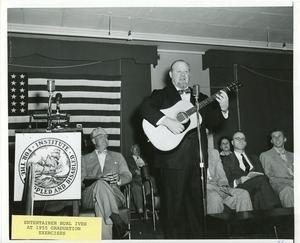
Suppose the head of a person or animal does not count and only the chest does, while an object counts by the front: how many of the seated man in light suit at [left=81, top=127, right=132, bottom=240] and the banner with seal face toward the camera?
2

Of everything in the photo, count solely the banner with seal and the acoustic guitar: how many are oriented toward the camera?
2

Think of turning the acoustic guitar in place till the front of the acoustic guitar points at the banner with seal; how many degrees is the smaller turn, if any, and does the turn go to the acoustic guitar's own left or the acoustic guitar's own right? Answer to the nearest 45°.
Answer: approximately 45° to the acoustic guitar's own right

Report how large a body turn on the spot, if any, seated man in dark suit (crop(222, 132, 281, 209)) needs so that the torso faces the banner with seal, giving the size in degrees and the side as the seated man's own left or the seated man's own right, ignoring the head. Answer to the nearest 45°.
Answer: approximately 90° to the seated man's own right

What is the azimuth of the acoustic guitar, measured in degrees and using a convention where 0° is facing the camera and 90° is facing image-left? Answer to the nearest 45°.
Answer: approximately 0°

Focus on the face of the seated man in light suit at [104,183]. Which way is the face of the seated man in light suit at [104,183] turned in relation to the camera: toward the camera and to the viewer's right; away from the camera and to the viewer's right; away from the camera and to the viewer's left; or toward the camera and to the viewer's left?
toward the camera and to the viewer's right

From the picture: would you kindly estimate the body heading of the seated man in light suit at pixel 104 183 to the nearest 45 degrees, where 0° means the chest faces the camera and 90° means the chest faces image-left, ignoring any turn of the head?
approximately 0°

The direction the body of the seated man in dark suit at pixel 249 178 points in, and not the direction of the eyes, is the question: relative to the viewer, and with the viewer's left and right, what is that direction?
facing the viewer and to the right of the viewer
